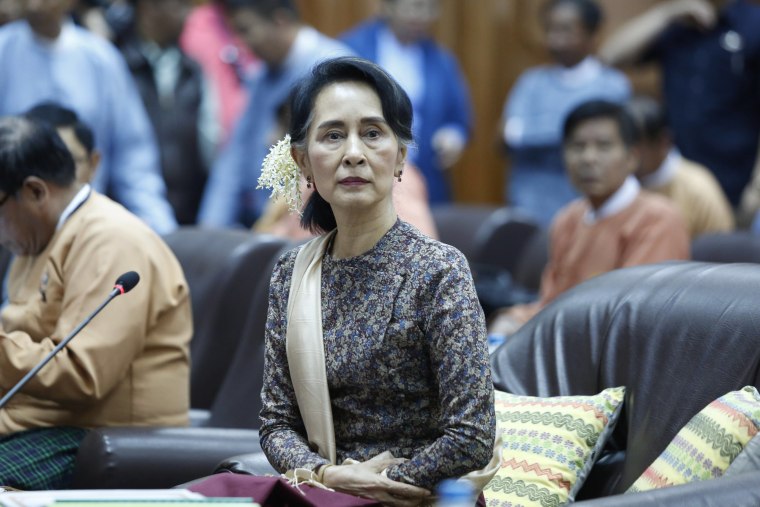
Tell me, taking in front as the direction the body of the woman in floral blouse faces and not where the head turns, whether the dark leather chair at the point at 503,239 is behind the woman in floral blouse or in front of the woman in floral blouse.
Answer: behind

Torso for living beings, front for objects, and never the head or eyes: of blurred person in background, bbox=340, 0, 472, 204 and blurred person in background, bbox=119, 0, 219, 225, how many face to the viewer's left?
0

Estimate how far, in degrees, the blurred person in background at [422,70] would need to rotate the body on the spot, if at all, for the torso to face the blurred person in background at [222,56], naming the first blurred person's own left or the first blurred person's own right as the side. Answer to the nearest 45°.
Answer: approximately 90° to the first blurred person's own right

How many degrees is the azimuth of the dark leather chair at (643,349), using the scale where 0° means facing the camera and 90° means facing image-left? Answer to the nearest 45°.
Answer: approximately 45°

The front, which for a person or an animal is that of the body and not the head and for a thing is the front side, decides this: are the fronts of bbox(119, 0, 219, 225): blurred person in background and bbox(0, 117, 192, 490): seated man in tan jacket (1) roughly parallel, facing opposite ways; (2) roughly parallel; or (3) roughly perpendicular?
roughly perpendicular

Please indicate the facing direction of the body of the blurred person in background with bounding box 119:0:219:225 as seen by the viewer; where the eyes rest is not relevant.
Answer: toward the camera

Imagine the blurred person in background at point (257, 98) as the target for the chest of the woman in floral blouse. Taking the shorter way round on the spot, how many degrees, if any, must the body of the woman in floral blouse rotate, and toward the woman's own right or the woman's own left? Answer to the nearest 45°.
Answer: approximately 180°

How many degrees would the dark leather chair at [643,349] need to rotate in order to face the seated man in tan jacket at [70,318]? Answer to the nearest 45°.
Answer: approximately 45° to its right

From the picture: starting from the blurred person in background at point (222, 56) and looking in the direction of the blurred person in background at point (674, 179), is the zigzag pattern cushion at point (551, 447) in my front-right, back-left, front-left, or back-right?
front-right

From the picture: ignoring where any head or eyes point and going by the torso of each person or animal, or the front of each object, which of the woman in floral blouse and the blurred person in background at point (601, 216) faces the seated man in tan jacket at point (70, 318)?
the blurred person in background

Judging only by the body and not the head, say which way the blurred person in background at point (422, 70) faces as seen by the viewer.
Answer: toward the camera

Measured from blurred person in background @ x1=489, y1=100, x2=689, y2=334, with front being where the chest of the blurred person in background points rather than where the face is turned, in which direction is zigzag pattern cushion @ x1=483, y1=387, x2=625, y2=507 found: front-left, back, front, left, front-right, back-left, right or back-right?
front-left
